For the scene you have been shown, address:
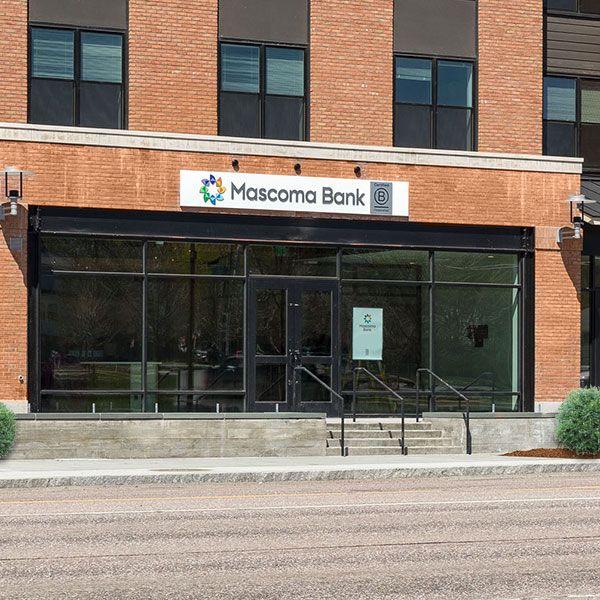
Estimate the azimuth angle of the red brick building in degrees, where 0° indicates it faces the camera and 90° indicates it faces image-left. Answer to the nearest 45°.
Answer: approximately 0°
